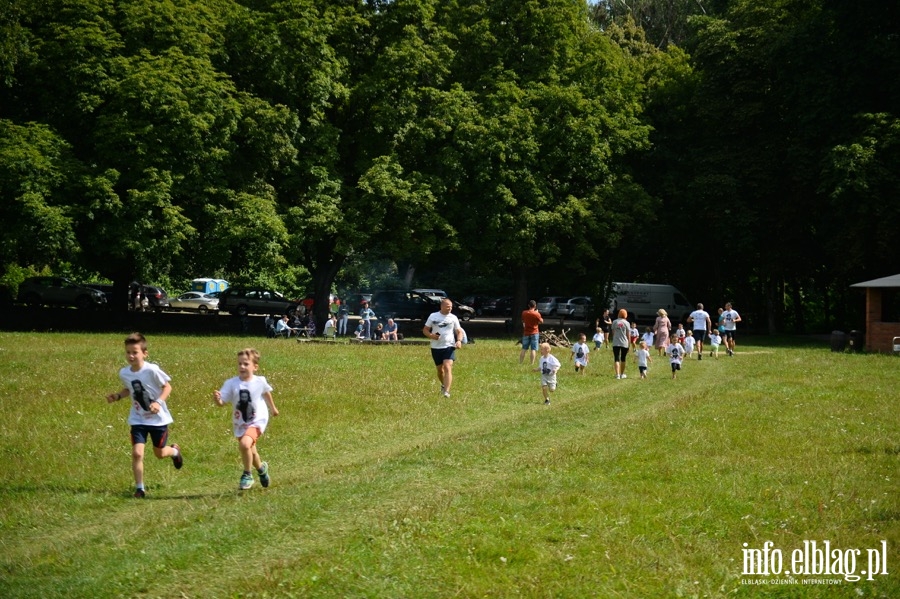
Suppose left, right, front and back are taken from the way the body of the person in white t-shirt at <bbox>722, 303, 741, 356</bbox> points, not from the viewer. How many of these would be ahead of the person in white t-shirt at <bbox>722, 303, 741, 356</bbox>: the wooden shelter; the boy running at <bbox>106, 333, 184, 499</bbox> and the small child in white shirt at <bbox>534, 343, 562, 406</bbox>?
2

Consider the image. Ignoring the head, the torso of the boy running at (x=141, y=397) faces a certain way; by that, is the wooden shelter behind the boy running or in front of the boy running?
behind

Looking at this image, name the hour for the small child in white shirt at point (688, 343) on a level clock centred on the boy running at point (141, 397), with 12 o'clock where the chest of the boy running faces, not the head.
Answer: The small child in white shirt is roughly at 6 o'clock from the boy running.

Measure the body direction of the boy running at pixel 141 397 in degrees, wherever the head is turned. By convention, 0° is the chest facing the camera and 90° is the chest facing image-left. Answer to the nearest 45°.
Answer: approximately 45°

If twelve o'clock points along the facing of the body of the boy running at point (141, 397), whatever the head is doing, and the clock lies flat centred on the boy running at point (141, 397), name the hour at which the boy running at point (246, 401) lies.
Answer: the boy running at point (246, 401) is roughly at 8 o'clock from the boy running at point (141, 397).

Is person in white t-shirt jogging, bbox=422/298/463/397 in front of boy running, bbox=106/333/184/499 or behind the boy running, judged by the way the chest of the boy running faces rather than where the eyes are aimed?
behind

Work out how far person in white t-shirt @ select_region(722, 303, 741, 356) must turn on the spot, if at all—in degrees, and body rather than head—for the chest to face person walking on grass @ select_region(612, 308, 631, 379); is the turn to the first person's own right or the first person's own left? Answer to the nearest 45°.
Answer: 0° — they already face them

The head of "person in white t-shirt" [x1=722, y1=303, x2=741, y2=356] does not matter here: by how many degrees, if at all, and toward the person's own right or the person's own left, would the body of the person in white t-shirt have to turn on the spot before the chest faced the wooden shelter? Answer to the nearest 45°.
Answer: approximately 135° to the person's own left

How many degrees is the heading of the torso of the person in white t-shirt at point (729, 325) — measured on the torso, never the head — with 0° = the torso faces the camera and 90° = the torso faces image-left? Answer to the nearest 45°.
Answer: approximately 0°

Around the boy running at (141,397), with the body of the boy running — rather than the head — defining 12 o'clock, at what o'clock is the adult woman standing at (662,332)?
The adult woman standing is roughly at 6 o'clock from the boy running.

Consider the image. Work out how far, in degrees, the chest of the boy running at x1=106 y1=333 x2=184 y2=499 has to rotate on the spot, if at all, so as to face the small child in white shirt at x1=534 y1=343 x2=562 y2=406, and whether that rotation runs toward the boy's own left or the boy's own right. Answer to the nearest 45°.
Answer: approximately 180°
